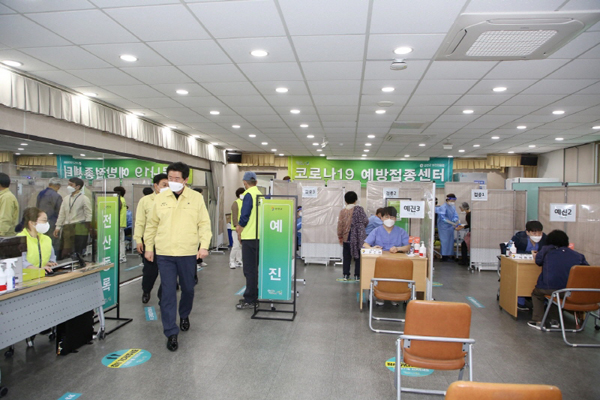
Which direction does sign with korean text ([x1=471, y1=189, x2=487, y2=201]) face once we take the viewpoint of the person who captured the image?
facing the viewer

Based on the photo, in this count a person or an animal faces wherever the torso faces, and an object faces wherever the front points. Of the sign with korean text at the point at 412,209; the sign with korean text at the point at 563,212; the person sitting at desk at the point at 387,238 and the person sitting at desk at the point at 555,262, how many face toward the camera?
3

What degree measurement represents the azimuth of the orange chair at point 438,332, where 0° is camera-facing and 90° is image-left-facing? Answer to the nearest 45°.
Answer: approximately 180°

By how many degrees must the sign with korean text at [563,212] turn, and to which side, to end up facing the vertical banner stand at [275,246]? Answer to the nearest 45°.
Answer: approximately 45° to its right

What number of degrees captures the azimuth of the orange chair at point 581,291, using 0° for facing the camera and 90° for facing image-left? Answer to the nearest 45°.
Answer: approximately 135°

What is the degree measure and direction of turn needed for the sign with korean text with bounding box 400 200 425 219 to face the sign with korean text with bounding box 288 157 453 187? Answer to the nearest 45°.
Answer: approximately 180°

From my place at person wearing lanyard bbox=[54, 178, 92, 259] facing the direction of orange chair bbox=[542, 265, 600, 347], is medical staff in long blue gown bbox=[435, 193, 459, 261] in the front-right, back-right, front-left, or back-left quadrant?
front-left

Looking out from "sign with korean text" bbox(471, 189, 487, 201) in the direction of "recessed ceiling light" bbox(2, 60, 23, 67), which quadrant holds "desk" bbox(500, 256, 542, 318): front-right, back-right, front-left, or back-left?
front-left

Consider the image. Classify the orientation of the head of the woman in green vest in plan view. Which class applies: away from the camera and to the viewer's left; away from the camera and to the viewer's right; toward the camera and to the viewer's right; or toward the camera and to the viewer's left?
toward the camera and to the viewer's right

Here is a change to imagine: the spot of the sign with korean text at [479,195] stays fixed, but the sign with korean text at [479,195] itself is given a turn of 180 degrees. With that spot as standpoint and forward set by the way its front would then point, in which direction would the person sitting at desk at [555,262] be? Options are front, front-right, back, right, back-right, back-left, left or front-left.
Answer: back

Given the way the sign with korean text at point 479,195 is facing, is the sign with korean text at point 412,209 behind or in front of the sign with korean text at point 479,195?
in front

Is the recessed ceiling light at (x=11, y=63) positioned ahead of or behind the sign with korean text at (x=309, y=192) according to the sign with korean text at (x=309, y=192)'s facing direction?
ahead
